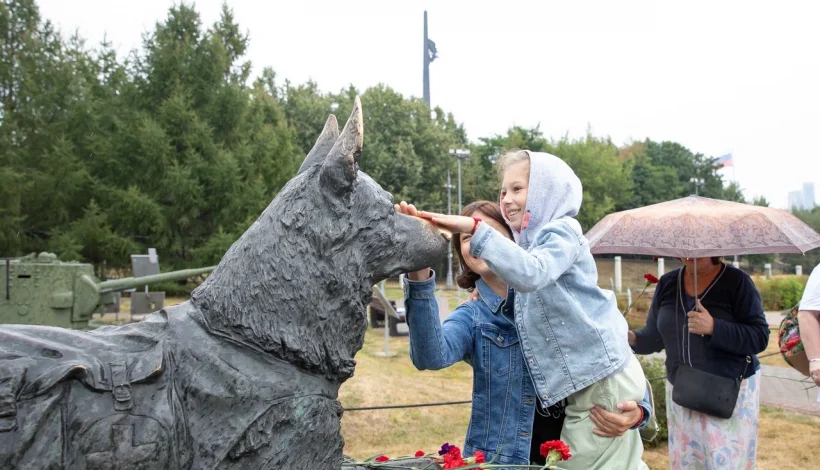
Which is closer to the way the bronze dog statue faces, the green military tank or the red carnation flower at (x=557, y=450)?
the red carnation flower

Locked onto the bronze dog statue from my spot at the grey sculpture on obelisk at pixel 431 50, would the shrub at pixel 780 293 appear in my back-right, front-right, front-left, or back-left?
front-left

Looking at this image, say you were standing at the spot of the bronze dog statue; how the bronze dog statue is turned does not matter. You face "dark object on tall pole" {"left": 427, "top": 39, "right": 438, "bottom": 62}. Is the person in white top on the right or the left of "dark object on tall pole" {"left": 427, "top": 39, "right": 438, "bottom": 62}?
right

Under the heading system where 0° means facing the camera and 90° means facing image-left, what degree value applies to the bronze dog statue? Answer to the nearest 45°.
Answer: approximately 270°

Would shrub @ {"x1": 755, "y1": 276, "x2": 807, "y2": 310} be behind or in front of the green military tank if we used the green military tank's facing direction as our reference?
in front

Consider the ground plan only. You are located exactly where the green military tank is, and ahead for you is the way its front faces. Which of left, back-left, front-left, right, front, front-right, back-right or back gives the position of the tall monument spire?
front-left

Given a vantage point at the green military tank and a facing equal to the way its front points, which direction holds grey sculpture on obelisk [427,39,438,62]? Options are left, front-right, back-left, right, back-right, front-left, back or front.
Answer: front-left

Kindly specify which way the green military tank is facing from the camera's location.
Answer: facing to the right of the viewer

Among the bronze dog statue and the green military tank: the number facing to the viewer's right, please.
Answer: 2

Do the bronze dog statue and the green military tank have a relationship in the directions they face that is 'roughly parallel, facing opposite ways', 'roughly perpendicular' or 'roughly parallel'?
roughly parallel

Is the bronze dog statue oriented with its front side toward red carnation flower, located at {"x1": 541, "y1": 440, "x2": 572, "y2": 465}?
yes

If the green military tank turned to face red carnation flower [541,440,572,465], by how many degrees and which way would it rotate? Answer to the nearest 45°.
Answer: approximately 90° to its right

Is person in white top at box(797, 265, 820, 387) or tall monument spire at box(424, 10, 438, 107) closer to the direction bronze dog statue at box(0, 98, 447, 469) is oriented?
the person in white top

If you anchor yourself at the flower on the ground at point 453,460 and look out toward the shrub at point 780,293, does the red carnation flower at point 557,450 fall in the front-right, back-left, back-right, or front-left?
front-right
